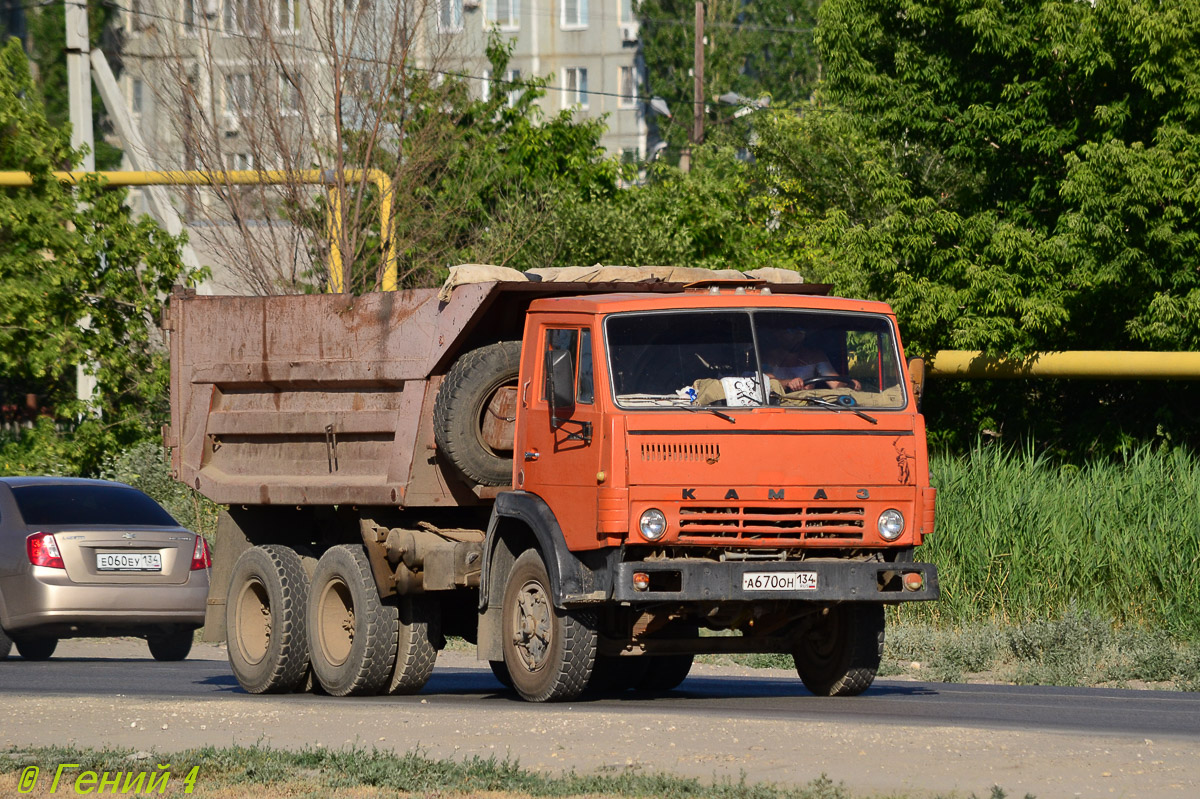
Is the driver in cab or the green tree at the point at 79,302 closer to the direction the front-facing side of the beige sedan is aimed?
the green tree

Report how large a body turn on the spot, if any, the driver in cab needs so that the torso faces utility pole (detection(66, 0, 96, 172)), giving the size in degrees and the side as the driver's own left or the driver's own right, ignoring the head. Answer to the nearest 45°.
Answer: approximately 180°

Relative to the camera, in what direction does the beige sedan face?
facing away from the viewer and to the left of the viewer

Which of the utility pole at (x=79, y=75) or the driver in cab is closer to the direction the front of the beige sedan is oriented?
the utility pole

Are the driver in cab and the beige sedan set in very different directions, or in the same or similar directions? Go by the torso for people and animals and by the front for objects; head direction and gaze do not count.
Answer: very different directions

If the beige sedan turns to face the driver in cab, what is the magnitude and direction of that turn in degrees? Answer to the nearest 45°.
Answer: approximately 180°

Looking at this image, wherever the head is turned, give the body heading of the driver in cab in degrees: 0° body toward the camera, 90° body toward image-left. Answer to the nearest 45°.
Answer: approximately 315°

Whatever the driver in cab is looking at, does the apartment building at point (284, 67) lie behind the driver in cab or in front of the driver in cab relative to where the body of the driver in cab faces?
behind
